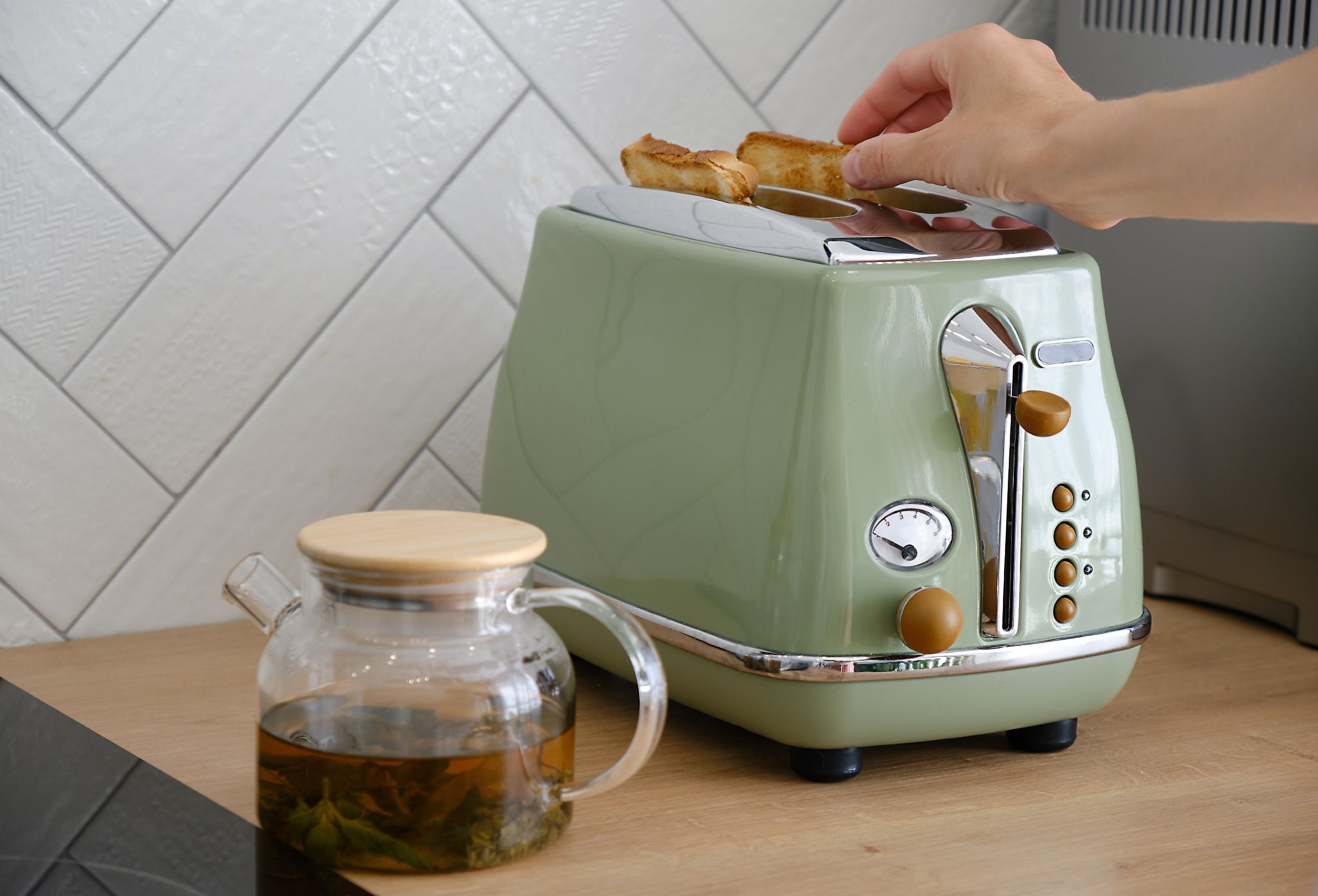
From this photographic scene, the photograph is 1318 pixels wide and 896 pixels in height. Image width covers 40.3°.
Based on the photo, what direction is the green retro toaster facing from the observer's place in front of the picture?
facing the viewer and to the right of the viewer
